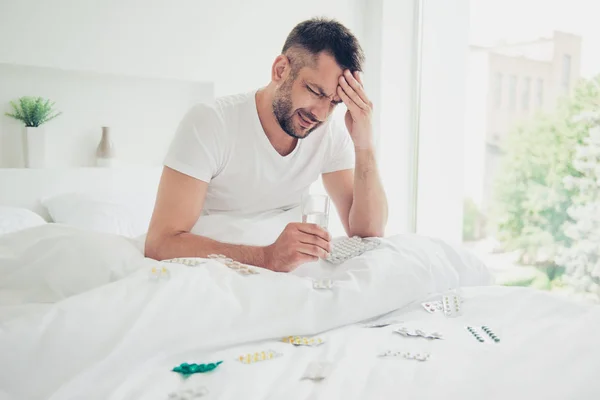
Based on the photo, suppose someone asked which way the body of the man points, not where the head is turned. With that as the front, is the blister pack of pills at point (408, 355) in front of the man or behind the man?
in front

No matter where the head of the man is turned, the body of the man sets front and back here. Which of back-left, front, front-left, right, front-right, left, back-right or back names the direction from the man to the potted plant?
back

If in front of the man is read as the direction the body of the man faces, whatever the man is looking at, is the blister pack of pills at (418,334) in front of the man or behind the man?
in front

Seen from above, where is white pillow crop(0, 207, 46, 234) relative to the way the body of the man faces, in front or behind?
behind

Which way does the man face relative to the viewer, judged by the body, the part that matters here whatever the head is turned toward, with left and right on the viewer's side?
facing the viewer and to the right of the viewer

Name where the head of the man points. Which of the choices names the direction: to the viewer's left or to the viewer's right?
to the viewer's right

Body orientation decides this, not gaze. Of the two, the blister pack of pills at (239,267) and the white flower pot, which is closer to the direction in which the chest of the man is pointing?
the blister pack of pills

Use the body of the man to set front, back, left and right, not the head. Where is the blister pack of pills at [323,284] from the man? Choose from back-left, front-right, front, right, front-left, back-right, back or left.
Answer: front-right

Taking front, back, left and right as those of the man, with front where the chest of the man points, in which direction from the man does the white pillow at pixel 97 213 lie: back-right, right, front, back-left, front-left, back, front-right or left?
back

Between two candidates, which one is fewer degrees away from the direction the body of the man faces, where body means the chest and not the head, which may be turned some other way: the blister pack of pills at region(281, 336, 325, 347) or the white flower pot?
the blister pack of pills

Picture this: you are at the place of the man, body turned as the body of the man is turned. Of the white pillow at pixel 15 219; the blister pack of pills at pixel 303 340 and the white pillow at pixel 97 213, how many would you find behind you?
2

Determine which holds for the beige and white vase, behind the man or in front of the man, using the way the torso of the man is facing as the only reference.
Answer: behind
